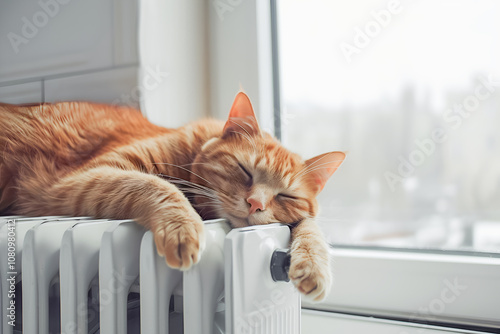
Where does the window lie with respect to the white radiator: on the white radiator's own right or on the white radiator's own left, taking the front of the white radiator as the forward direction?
on the white radiator's own left

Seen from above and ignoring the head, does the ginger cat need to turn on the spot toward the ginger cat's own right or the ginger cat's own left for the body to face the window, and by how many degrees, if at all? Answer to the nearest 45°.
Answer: approximately 45° to the ginger cat's own left

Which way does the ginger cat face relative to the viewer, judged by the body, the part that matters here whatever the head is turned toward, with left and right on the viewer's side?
facing the viewer and to the right of the viewer
